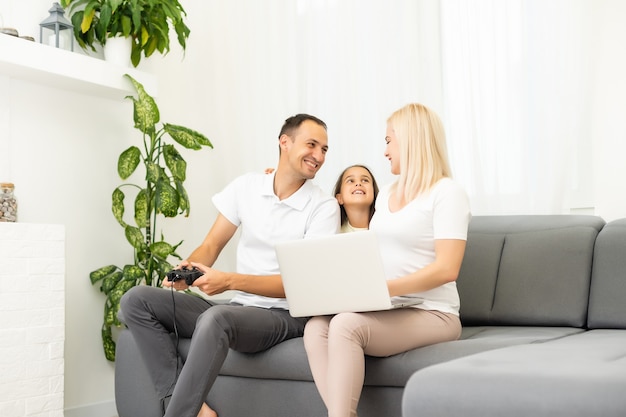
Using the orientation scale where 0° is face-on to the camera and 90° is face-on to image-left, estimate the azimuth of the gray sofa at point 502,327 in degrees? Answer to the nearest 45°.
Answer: approximately 0°

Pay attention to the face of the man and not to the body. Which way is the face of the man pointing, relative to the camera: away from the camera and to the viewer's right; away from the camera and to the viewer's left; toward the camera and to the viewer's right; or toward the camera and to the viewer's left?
toward the camera and to the viewer's right

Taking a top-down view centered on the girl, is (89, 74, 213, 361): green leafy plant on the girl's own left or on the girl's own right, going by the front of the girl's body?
on the girl's own right

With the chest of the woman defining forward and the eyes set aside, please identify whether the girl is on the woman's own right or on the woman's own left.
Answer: on the woman's own right

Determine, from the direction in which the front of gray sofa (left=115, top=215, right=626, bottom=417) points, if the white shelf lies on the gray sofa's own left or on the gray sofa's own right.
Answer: on the gray sofa's own right

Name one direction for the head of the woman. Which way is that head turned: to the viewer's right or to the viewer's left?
to the viewer's left
